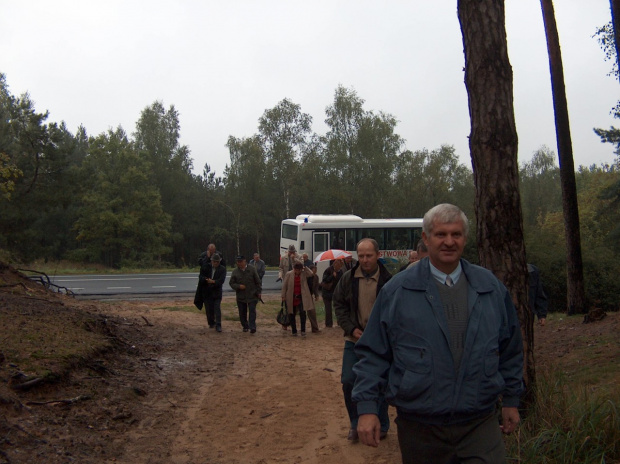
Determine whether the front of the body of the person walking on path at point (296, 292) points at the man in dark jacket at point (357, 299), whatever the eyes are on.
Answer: yes

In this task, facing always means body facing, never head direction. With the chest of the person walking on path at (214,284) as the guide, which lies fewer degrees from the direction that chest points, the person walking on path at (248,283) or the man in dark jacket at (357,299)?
the man in dark jacket

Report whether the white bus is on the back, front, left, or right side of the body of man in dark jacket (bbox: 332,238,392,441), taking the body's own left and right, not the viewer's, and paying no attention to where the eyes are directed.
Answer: back

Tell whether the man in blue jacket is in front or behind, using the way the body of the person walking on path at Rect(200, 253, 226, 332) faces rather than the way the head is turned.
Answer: in front

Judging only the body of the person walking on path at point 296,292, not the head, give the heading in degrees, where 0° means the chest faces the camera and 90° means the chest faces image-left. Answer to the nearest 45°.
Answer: approximately 0°

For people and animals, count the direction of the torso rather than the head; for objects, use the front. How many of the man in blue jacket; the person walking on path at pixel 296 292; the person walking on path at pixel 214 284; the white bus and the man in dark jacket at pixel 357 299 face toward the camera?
4

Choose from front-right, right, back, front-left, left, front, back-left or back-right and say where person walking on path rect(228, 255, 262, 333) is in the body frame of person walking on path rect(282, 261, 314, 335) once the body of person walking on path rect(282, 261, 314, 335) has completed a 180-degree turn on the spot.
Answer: left

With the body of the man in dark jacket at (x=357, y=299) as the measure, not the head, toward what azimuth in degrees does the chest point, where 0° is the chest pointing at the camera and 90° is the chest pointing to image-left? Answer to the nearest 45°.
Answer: approximately 0°
